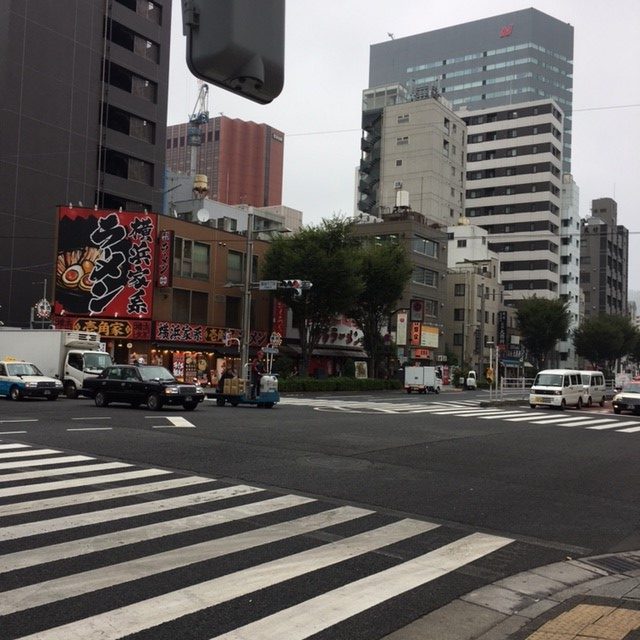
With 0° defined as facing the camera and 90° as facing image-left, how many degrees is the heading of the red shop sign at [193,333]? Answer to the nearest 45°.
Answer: approximately 315°

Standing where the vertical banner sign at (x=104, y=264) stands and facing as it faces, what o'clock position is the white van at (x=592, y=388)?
The white van is roughly at 10 o'clock from the vertical banner sign.

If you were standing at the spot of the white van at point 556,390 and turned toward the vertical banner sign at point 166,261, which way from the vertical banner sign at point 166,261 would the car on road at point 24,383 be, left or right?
left

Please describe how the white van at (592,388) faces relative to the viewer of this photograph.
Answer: facing the viewer and to the left of the viewer

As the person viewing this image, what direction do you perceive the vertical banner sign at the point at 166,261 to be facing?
facing the viewer

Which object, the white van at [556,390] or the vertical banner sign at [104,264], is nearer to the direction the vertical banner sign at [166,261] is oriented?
the white van

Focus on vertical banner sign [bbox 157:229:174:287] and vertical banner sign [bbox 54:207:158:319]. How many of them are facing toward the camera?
2

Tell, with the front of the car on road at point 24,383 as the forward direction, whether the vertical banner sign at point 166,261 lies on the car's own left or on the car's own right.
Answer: on the car's own left

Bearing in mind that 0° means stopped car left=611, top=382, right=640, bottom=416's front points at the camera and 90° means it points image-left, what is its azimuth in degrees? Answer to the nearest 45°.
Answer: approximately 45°

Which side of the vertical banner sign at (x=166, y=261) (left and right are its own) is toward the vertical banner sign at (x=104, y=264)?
right

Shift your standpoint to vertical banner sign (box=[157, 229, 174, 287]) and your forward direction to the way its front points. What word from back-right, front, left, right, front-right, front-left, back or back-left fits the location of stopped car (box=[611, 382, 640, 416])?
front-left

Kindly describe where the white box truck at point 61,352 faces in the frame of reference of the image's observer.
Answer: facing the viewer and to the right of the viewer

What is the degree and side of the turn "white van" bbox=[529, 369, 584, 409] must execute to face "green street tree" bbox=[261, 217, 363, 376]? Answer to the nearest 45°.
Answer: approximately 90° to its right

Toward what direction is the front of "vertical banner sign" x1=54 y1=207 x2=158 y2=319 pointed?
toward the camera

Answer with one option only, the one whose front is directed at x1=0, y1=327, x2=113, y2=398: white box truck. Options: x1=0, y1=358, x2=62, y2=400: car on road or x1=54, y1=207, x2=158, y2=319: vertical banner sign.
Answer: the vertical banner sign

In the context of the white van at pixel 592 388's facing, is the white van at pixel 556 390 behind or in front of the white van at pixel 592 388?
in front
